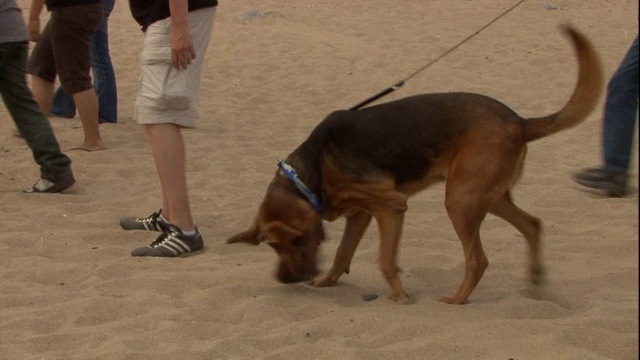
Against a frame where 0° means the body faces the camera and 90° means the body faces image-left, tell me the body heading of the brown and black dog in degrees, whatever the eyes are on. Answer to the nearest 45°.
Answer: approximately 90°
